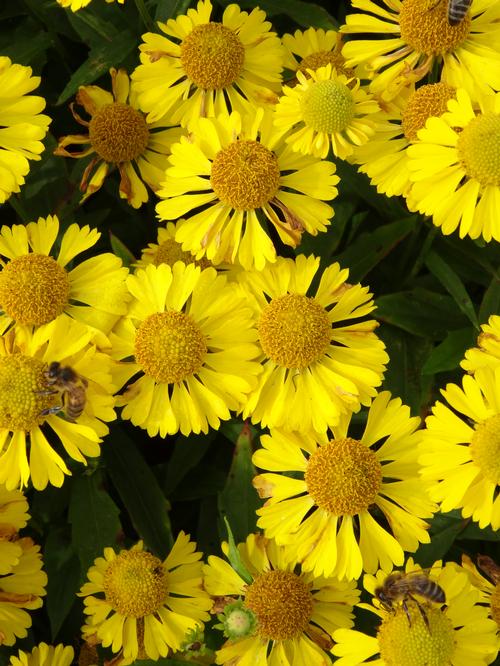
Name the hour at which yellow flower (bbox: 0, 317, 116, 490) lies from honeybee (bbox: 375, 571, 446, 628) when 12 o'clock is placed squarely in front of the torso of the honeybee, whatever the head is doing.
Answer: The yellow flower is roughly at 12 o'clock from the honeybee.

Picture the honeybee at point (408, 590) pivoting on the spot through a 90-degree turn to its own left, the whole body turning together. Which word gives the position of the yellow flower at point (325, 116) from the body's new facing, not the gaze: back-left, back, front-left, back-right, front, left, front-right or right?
back-right

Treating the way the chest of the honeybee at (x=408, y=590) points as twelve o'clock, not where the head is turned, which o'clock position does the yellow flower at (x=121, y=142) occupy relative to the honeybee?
The yellow flower is roughly at 1 o'clock from the honeybee.

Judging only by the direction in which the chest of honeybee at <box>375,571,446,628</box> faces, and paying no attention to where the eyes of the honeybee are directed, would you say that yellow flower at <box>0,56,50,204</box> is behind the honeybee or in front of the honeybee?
in front

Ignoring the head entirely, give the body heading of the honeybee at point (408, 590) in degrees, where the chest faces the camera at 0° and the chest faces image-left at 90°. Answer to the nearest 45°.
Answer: approximately 90°

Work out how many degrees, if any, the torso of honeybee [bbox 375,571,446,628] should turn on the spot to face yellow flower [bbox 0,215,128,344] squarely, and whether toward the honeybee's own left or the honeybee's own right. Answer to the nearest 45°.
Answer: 0° — it already faces it

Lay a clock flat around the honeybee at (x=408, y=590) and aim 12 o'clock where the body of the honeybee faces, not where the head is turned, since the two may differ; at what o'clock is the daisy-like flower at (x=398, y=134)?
The daisy-like flower is roughly at 2 o'clock from the honeybee.

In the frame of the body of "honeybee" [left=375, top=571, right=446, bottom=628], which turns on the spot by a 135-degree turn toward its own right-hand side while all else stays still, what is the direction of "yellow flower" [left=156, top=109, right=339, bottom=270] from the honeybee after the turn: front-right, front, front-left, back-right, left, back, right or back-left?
left

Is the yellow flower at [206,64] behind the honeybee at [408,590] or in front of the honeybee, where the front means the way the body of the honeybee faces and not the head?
in front

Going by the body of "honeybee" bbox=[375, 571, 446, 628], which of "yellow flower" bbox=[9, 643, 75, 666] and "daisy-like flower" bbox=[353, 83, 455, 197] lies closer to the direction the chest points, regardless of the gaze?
the yellow flower

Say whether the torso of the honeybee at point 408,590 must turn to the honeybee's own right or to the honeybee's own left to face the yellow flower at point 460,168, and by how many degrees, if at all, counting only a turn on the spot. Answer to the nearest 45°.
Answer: approximately 90° to the honeybee's own right

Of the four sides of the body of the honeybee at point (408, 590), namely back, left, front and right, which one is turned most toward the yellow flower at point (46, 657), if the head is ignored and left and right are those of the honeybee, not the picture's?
front
